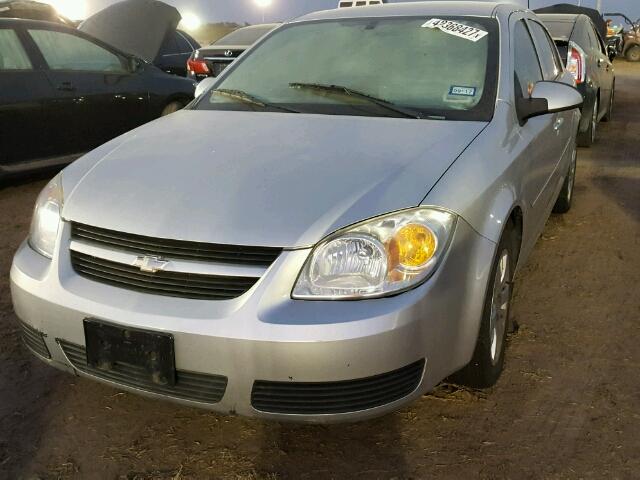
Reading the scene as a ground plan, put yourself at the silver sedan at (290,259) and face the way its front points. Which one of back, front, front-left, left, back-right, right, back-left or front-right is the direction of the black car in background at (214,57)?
back-right

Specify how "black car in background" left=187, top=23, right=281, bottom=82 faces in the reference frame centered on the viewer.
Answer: facing away from the viewer and to the right of the viewer

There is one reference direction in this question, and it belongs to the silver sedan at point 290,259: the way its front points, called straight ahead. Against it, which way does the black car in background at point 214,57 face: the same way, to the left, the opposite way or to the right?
the opposite way

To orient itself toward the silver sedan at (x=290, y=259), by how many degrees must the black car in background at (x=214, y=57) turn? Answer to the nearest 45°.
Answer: approximately 135° to its right

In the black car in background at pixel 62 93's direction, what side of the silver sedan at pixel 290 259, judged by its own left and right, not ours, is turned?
right

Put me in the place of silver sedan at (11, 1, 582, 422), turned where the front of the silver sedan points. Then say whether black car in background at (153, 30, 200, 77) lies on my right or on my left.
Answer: on my right

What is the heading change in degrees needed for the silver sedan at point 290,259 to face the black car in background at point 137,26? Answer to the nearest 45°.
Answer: approximately 135° to its right

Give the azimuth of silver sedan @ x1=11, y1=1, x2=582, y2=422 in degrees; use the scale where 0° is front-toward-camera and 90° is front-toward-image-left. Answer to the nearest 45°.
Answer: approximately 45°
